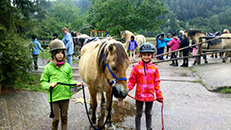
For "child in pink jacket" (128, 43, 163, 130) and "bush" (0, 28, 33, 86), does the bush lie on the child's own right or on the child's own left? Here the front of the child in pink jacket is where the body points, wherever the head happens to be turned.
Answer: on the child's own right

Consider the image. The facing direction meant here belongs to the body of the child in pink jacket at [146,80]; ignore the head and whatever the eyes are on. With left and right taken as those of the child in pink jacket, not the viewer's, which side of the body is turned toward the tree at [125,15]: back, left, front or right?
back

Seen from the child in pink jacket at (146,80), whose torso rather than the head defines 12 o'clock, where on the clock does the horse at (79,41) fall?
The horse is roughly at 5 o'clock from the child in pink jacket.

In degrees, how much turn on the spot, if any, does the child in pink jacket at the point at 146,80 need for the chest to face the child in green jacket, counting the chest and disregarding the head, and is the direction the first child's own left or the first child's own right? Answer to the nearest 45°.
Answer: approximately 90° to the first child's own right

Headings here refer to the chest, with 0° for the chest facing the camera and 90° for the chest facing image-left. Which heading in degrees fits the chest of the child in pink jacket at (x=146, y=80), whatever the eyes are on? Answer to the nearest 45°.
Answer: approximately 0°

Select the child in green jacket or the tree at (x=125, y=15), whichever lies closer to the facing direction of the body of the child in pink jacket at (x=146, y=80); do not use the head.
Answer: the child in green jacket

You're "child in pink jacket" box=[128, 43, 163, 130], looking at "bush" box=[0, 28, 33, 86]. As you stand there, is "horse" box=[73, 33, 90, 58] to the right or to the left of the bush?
right
